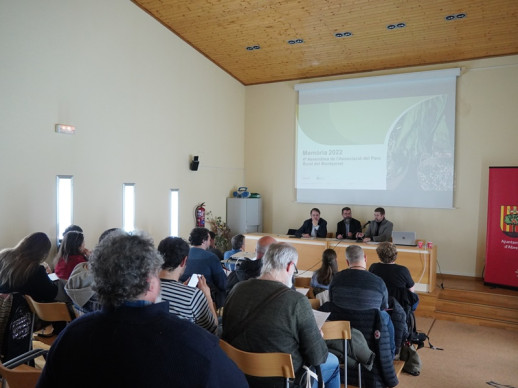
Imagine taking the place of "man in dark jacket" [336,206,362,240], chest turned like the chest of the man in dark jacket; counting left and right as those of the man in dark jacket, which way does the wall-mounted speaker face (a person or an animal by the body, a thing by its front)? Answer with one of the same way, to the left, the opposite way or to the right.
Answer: to the left

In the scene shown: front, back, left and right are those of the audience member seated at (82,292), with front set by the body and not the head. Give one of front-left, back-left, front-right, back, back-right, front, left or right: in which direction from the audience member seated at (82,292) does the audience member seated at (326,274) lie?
front-right

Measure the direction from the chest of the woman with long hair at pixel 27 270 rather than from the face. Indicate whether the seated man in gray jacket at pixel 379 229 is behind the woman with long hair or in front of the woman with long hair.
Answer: in front

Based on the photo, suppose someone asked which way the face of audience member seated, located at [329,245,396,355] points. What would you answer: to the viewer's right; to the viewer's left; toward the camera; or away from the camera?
away from the camera

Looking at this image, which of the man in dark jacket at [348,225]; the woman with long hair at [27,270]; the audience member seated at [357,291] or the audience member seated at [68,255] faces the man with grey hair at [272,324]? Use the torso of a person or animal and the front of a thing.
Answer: the man in dark jacket

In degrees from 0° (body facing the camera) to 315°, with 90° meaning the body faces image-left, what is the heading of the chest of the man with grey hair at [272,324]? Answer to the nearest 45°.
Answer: approximately 225°

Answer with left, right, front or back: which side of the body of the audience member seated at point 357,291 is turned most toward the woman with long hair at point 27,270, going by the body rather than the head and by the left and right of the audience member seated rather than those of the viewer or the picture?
left

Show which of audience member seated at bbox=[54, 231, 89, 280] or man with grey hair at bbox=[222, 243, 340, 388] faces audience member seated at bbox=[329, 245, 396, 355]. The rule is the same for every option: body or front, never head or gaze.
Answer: the man with grey hair

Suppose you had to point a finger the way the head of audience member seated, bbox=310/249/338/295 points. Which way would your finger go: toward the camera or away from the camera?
away from the camera

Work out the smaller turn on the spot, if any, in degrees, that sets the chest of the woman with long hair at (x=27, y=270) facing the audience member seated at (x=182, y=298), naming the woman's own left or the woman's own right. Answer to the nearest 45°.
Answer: approximately 90° to the woman's own right

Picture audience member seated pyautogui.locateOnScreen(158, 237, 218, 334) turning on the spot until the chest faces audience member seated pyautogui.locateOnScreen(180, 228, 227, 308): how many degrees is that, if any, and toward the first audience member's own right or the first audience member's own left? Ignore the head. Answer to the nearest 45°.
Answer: approximately 45° to the first audience member's own left

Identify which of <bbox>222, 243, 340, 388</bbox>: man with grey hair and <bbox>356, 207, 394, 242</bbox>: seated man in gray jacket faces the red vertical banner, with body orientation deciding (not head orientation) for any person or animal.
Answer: the man with grey hair

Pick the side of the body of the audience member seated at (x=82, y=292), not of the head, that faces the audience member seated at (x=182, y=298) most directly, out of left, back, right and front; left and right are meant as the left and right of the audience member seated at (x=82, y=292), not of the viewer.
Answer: right

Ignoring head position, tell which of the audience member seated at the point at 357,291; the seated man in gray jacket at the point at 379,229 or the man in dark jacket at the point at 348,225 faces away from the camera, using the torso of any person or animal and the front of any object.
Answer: the audience member seated

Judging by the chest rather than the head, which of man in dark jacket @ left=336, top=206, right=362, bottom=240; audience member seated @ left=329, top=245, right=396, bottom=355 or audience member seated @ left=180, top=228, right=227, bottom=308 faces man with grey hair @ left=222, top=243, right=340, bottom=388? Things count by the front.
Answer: the man in dark jacket

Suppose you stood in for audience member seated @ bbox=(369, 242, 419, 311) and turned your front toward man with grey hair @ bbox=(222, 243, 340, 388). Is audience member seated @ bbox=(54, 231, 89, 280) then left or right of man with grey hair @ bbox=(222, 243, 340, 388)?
right
